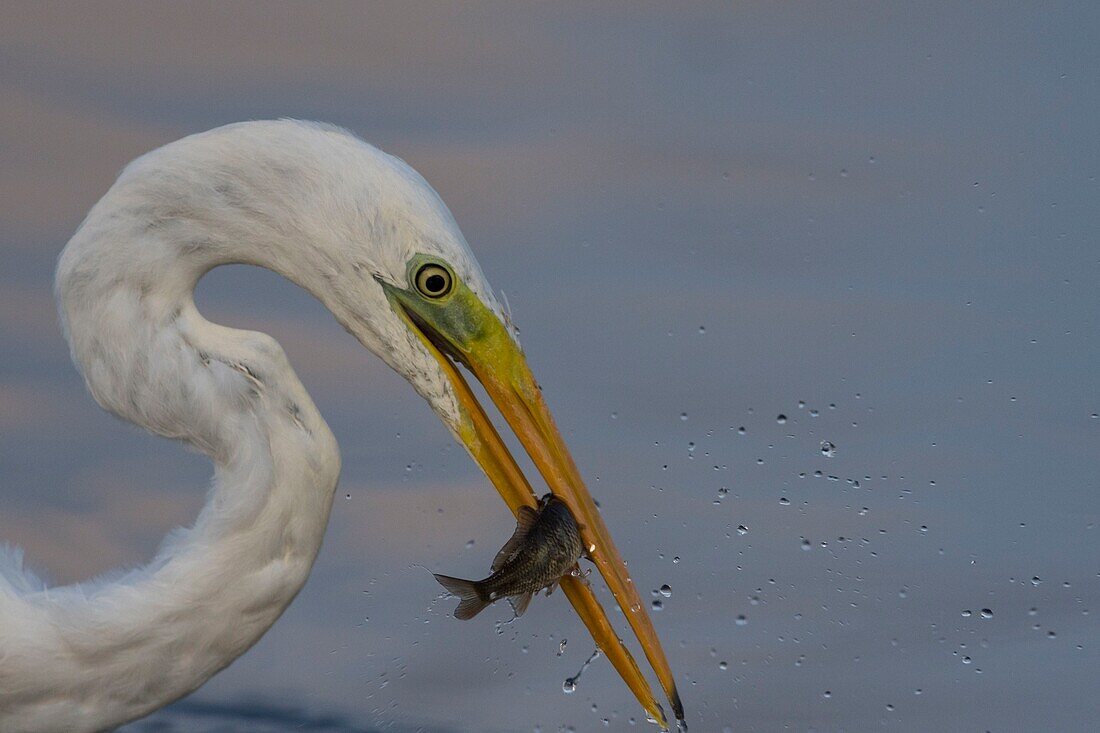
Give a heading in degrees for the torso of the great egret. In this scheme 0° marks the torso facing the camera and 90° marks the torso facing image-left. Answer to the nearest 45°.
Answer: approximately 270°
